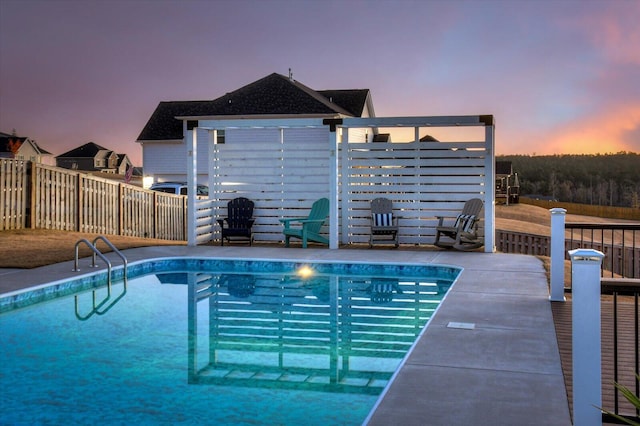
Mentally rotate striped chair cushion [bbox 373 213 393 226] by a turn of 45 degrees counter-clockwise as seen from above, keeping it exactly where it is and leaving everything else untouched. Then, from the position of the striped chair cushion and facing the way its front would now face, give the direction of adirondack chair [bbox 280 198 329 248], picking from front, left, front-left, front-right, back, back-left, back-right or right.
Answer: back-right

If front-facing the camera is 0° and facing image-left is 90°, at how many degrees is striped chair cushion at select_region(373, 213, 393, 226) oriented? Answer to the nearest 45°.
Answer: approximately 0°

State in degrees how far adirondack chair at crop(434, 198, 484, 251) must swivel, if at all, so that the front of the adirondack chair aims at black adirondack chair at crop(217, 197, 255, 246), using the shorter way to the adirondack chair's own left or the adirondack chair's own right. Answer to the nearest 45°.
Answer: approximately 45° to the adirondack chair's own right

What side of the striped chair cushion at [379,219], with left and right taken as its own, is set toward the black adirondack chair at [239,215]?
right

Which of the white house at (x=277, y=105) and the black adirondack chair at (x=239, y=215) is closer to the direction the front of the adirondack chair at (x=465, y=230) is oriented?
the black adirondack chair

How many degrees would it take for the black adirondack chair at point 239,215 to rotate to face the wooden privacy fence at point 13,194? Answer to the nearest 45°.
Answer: approximately 45° to its right

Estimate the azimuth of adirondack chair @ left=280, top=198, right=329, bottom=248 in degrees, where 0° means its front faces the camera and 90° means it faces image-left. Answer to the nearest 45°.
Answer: approximately 45°

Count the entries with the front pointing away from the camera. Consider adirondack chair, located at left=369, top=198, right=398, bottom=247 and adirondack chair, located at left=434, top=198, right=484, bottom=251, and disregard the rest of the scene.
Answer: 0

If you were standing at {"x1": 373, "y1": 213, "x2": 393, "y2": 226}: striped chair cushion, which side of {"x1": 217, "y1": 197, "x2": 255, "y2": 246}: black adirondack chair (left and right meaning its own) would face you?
left

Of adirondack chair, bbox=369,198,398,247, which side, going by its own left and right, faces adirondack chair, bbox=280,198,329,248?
right
